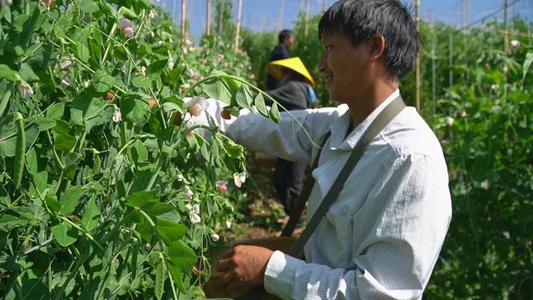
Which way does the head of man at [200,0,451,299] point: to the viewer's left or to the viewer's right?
to the viewer's left

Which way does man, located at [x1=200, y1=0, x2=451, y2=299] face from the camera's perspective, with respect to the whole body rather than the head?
to the viewer's left

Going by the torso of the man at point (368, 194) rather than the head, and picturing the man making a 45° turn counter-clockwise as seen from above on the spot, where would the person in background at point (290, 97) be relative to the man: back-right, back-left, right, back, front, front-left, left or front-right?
back-right

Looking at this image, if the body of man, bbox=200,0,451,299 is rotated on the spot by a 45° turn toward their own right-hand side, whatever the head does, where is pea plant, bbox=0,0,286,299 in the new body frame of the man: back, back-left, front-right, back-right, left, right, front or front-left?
left
